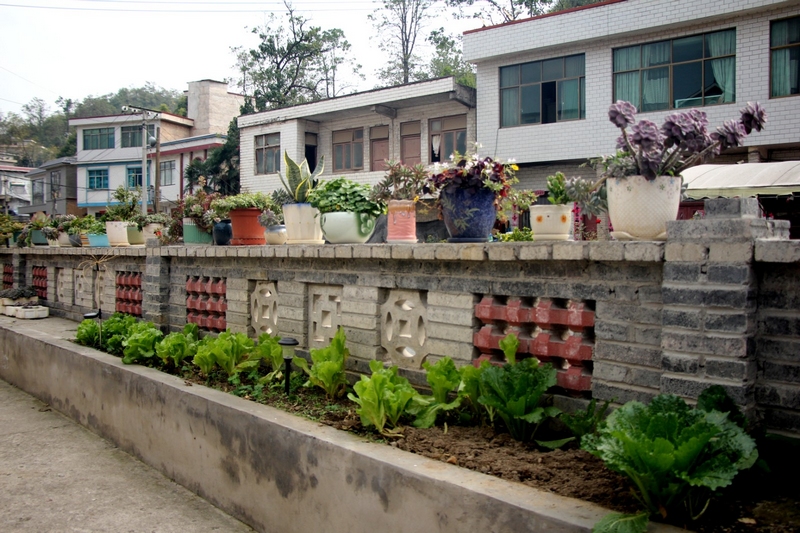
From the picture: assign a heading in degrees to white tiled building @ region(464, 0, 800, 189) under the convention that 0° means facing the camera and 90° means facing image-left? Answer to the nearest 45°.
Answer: approximately 45°

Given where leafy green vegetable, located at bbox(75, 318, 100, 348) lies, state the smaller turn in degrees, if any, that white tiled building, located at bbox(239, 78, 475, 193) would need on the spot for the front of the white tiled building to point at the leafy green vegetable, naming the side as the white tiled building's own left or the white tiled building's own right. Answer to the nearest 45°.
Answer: approximately 45° to the white tiled building's own left

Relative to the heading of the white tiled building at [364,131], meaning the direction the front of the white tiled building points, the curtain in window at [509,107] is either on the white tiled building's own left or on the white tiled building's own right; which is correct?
on the white tiled building's own left

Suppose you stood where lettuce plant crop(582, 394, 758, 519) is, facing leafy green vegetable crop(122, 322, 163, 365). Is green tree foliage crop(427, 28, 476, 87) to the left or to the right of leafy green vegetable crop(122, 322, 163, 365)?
right

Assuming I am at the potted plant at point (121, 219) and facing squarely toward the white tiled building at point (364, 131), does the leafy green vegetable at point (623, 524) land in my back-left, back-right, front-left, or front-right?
back-right

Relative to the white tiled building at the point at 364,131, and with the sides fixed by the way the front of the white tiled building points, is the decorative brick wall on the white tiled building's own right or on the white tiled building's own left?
on the white tiled building's own left

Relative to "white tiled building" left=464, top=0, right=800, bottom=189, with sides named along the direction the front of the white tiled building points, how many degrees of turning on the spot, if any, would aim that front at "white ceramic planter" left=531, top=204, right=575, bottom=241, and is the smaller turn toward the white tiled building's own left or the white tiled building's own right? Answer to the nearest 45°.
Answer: approximately 45° to the white tiled building's own left
